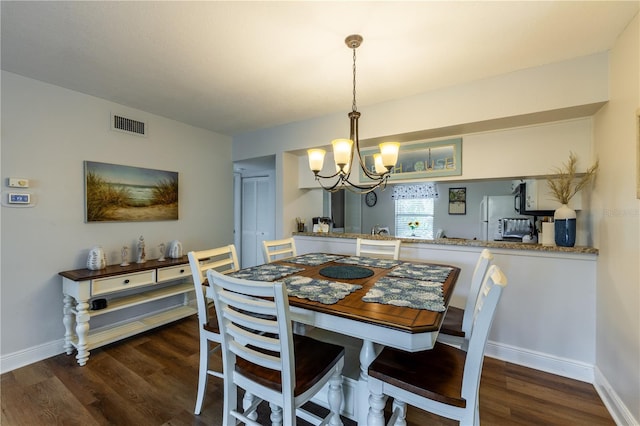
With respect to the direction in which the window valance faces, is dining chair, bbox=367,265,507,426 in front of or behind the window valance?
in front

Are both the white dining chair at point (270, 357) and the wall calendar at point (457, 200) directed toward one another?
yes

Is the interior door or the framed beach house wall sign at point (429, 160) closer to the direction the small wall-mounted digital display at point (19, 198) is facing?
the framed beach house wall sign

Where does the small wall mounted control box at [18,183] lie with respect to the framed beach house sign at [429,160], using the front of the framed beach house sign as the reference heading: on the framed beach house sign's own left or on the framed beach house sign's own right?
on the framed beach house sign's own right

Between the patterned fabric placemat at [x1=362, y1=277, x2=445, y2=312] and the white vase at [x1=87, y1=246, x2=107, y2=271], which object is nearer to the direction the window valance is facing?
the patterned fabric placemat

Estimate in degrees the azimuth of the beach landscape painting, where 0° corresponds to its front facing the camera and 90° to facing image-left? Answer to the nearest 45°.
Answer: approximately 315°

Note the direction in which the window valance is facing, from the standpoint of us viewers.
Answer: facing the viewer

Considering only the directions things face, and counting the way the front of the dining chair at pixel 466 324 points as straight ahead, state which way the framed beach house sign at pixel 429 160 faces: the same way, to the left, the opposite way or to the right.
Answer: to the left

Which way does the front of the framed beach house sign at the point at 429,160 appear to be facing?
toward the camera

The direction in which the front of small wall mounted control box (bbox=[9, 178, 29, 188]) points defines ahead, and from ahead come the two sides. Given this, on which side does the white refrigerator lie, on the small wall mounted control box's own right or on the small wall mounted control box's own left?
on the small wall mounted control box's own left

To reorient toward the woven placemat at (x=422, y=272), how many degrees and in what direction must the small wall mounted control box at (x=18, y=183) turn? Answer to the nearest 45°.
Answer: approximately 45° to its left

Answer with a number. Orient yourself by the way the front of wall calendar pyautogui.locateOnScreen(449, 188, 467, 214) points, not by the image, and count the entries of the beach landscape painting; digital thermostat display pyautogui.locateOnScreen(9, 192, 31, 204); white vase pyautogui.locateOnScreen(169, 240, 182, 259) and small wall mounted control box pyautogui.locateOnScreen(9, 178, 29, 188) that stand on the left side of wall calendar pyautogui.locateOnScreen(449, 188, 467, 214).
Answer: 0

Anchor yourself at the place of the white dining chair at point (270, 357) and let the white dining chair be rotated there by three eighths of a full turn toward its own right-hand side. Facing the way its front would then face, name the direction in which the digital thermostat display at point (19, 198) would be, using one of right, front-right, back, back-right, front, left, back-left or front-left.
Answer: back-right

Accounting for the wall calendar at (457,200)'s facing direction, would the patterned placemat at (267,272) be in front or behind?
in front

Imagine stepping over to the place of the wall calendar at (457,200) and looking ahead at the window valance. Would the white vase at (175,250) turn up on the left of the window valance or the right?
left
